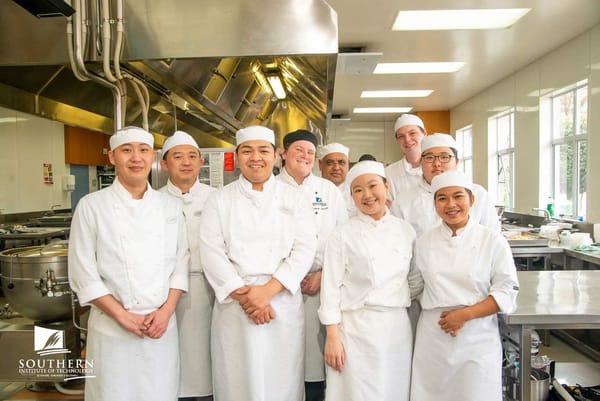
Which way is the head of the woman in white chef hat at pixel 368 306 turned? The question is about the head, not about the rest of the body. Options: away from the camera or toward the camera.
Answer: toward the camera

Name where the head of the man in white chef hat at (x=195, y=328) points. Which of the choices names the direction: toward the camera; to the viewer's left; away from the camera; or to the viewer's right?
toward the camera

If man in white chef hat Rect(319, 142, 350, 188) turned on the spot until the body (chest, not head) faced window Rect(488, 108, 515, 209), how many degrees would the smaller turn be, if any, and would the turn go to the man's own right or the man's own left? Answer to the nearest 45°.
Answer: approximately 135° to the man's own left

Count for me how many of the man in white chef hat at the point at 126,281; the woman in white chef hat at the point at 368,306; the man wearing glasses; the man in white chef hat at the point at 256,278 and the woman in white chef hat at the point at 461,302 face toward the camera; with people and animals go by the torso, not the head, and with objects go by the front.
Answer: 5

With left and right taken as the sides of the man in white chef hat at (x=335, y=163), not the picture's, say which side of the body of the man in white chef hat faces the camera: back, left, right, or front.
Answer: front

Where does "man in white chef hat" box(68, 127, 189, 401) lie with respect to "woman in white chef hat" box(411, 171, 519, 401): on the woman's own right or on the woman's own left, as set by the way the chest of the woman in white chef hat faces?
on the woman's own right

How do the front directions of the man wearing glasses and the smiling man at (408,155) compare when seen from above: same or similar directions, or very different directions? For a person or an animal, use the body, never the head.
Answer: same or similar directions

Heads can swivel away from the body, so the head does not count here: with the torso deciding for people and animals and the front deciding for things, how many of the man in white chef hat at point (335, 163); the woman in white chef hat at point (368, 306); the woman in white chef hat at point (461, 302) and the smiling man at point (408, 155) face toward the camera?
4

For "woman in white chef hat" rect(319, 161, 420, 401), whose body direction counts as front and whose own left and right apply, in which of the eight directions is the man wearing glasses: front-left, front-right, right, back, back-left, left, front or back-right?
back-left

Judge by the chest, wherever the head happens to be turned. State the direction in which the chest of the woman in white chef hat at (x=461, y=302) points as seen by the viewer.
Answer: toward the camera

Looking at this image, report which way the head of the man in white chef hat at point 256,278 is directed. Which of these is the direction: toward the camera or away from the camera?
toward the camera

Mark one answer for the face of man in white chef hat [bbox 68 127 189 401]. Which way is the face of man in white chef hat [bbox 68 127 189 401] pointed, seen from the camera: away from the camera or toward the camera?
toward the camera
